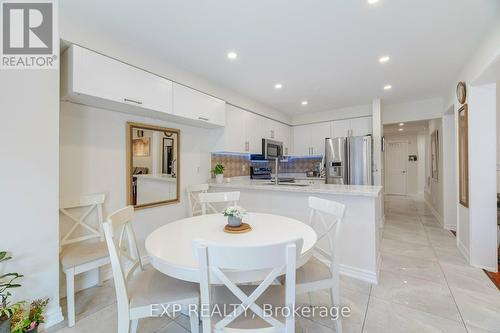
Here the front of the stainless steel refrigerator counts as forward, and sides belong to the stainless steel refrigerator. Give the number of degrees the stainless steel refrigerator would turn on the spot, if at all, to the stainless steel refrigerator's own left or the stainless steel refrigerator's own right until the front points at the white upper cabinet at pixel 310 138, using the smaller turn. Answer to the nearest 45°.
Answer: approximately 135° to the stainless steel refrigerator's own right

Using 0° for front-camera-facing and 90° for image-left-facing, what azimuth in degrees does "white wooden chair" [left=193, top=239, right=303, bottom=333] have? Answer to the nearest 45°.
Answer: approximately 180°

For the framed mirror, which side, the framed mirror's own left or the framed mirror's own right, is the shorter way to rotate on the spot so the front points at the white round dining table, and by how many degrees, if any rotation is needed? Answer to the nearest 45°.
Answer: approximately 45° to the framed mirror's own right

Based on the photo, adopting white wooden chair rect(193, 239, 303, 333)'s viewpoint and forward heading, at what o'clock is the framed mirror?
The framed mirror is roughly at 11 o'clock from the white wooden chair.

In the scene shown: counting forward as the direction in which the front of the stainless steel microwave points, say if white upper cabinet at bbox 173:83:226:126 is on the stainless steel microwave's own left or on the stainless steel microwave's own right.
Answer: on the stainless steel microwave's own right

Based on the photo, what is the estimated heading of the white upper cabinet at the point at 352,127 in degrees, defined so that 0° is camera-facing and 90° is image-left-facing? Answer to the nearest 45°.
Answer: approximately 0°

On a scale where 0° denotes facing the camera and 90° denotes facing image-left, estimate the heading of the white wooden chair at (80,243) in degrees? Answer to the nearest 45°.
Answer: approximately 315°

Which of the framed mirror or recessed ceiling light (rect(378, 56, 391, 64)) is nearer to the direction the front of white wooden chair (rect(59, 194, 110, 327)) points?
the recessed ceiling light

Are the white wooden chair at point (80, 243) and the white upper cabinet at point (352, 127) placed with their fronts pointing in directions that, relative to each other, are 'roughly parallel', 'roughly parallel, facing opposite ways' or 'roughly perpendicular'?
roughly perpendicular
